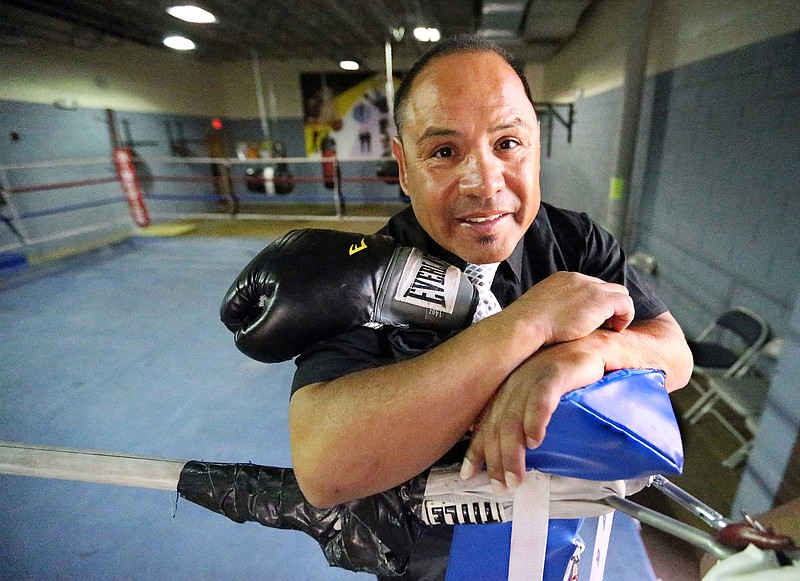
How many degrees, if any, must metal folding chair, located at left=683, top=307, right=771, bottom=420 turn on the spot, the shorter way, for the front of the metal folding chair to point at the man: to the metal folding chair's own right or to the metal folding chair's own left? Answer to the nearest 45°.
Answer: approximately 45° to the metal folding chair's own left

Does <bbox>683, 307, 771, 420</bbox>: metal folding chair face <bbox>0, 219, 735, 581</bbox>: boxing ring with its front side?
yes

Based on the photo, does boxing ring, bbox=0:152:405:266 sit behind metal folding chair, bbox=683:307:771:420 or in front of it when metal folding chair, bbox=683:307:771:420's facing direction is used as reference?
in front

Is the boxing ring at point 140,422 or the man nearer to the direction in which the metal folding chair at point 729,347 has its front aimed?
the boxing ring

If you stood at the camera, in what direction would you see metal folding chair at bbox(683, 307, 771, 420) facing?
facing the viewer and to the left of the viewer
